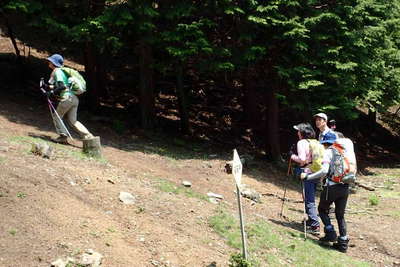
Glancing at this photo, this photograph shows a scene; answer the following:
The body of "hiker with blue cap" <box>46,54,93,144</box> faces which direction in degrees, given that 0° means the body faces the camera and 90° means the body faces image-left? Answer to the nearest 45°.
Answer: approximately 90°

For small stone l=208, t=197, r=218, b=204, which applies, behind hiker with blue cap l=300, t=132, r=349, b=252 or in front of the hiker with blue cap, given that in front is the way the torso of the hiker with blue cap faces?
in front

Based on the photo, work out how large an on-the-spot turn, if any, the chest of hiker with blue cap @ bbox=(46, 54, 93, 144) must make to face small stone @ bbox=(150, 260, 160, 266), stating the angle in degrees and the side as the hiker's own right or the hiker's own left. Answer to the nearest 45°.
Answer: approximately 90° to the hiker's own left

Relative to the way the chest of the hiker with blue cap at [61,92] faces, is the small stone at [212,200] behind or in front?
behind

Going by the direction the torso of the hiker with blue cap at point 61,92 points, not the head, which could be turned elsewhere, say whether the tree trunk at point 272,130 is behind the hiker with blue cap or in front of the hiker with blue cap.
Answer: behind

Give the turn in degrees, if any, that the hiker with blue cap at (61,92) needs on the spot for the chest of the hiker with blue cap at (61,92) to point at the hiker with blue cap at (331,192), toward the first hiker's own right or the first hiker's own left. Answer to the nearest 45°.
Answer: approximately 135° to the first hiker's own left

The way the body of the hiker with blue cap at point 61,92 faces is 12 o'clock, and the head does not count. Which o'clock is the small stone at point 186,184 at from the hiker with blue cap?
The small stone is roughly at 7 o'clock from the hiker with blue cap.

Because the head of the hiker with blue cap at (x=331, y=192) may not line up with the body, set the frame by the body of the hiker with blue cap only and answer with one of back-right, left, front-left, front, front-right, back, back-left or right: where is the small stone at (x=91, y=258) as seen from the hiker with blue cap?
front-left

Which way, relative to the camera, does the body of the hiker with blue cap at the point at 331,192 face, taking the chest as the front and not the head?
to the viewer's left

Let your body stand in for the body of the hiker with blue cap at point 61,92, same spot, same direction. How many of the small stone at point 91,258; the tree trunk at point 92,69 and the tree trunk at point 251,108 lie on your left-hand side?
1

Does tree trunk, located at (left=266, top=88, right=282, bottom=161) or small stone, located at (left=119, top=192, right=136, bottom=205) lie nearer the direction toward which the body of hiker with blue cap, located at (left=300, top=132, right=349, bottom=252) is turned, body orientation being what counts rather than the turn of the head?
the small stone
